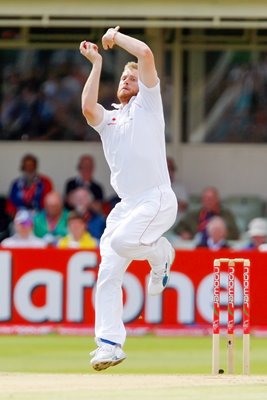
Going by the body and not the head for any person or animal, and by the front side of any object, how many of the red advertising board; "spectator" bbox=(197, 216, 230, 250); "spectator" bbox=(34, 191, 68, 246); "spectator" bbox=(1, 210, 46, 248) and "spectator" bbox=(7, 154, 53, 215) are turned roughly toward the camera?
5

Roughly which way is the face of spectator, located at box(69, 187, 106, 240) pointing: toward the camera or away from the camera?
toward the camera

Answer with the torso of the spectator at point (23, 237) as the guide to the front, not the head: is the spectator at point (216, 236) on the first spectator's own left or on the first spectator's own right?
on the first spectator's own left

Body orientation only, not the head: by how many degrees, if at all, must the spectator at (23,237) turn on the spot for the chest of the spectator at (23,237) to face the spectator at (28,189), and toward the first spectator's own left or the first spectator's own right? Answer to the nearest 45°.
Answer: approximately 180°

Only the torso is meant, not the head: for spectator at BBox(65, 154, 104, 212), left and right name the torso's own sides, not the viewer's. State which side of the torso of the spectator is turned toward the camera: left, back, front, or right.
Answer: front

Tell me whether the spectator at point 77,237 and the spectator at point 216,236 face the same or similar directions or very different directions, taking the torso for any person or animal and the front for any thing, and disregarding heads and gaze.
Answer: same or similar directions

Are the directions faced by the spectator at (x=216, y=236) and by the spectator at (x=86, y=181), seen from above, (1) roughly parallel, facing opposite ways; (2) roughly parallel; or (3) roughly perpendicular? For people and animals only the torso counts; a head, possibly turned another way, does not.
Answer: roughly parallel

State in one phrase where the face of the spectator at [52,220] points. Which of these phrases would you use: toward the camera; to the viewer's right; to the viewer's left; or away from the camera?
toward the camera

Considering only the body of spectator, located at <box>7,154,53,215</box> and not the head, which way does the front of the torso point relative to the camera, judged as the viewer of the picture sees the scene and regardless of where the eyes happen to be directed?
toward the camera

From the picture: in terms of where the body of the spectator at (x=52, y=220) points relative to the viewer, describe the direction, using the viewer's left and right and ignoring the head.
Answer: facing the viewer

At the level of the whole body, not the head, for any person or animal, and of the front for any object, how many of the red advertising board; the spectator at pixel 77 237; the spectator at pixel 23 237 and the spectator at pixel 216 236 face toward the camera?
4

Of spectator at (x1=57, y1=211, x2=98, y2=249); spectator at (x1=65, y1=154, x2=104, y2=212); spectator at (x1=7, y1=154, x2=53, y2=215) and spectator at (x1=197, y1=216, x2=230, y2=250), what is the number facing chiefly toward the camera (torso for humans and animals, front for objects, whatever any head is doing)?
4

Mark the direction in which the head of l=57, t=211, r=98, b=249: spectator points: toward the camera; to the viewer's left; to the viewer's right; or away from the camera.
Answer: toward the camera

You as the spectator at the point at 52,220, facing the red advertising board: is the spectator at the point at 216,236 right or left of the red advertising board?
left

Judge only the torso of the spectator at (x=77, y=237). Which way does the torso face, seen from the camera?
toward the camera

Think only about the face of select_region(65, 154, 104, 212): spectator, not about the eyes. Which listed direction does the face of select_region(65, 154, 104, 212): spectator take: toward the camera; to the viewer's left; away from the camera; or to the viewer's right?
toward the camera
